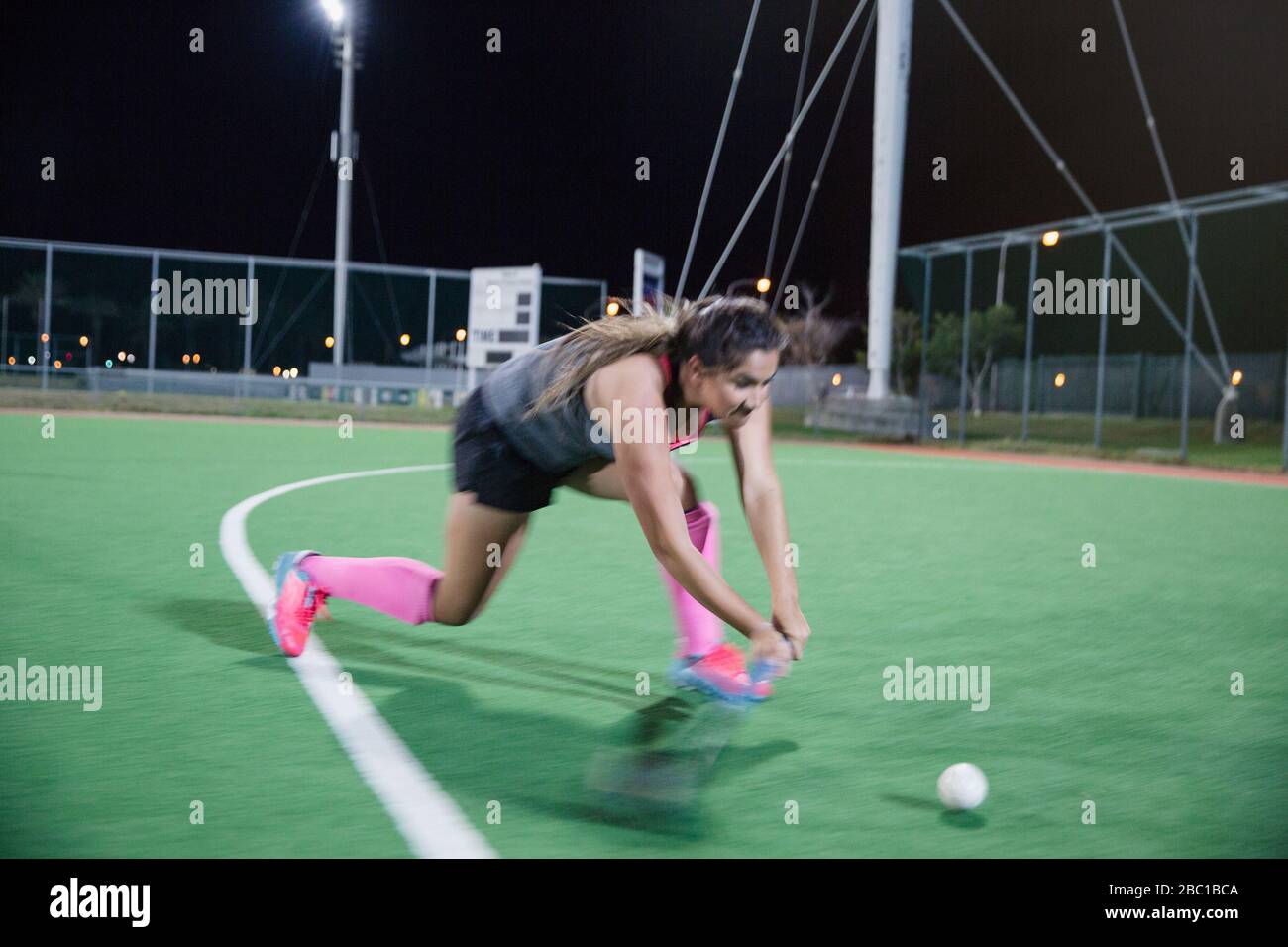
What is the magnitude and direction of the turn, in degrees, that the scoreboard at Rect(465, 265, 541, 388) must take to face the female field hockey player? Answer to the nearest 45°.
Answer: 0° — it already faces them

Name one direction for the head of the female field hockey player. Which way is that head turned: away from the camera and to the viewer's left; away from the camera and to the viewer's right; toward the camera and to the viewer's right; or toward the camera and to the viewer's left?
toward the camera and to the viewer's right

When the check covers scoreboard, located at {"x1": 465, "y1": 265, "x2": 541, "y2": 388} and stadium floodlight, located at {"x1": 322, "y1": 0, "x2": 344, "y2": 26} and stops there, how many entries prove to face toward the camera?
2

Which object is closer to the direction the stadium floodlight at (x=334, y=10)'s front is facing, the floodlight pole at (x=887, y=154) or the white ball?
the white ball

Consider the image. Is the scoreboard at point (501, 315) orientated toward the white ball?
yes

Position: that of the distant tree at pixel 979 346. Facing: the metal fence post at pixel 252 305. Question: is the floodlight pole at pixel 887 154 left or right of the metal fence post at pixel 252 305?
left

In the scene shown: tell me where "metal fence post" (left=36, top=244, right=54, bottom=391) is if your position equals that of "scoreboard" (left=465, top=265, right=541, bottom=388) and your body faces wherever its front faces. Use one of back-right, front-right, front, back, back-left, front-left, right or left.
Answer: right

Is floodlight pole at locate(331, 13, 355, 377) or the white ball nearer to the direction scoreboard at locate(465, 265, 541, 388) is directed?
the white ball

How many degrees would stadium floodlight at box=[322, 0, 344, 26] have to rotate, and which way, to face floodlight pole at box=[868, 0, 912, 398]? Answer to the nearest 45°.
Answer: approximately 45° to its left

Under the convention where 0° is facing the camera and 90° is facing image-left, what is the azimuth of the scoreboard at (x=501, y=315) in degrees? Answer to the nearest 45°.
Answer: approximately 0°

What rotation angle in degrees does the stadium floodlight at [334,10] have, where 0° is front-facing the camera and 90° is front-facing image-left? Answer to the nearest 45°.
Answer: approximately 0°

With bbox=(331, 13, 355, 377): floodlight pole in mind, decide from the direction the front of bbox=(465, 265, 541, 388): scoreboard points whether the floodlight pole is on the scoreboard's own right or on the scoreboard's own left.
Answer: on the scoreboard's own right
